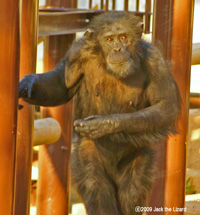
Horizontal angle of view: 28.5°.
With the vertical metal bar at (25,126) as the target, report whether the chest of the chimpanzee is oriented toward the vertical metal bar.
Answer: no

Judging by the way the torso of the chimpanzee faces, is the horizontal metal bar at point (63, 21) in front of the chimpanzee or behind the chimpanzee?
behind

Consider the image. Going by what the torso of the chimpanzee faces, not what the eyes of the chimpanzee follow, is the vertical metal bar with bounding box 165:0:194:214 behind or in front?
behind

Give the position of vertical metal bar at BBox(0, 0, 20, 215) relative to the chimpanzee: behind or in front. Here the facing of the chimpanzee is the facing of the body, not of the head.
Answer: in front

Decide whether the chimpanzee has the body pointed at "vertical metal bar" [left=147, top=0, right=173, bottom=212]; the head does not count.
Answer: no

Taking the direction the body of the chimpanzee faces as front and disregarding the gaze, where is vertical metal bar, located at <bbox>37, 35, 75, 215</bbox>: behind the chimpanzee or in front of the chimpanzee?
behind

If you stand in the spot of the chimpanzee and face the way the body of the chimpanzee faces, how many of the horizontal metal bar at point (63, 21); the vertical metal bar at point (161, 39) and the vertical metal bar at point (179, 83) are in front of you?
0

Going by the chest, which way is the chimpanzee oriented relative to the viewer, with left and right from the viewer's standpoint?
facing the viewer
